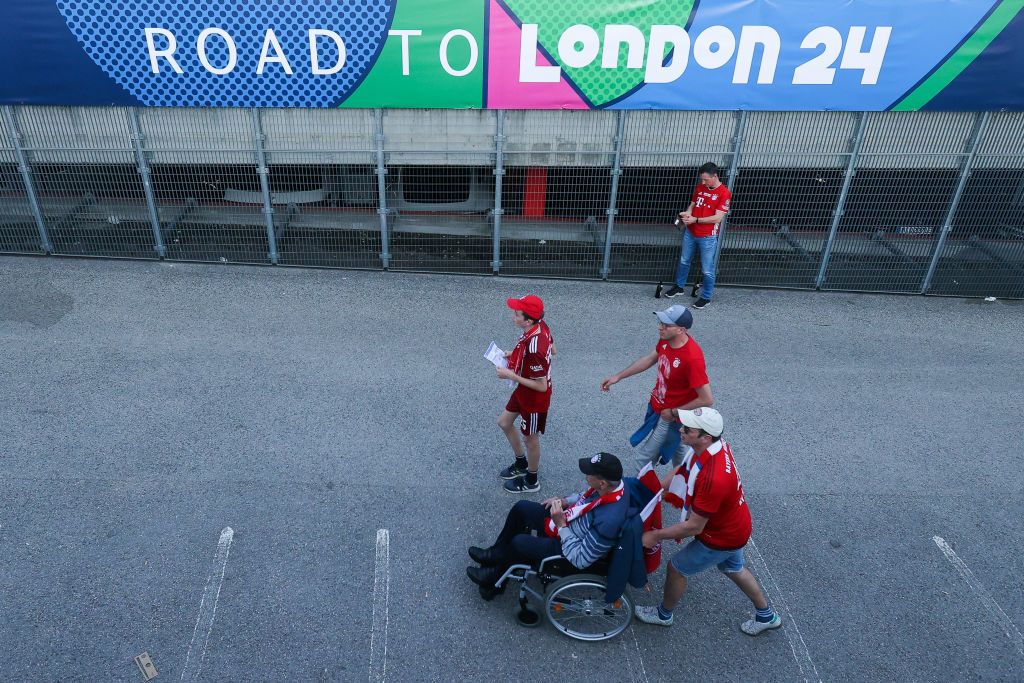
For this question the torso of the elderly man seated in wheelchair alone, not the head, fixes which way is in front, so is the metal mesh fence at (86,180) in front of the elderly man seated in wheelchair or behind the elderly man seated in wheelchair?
in front

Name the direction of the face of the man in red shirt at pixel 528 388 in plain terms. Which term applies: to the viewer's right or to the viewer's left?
to the viewer's left

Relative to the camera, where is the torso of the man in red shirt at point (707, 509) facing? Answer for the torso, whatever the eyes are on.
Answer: to the viewer's left

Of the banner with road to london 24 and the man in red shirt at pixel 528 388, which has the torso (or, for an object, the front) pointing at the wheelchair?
the banner with road to london 24

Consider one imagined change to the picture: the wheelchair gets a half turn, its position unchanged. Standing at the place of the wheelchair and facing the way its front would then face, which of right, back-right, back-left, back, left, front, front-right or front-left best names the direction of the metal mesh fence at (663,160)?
left

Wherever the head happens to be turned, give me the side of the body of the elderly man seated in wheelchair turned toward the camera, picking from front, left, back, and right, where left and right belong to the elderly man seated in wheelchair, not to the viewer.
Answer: left

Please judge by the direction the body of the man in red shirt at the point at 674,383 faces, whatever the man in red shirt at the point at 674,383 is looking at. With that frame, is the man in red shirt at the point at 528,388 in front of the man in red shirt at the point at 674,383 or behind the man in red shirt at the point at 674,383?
in front

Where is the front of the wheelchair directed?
to the viewer's left

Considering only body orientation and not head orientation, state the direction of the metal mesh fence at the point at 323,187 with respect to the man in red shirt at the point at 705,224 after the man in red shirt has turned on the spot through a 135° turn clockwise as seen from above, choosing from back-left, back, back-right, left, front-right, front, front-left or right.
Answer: left

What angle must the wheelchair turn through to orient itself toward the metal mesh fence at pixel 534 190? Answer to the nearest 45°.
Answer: approximately 90° to its right

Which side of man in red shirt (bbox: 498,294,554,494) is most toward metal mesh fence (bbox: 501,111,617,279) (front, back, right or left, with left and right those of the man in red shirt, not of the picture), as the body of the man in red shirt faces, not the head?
right

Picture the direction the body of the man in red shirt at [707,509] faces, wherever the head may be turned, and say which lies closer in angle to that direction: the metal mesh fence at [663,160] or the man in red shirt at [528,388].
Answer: the man in red shirt
